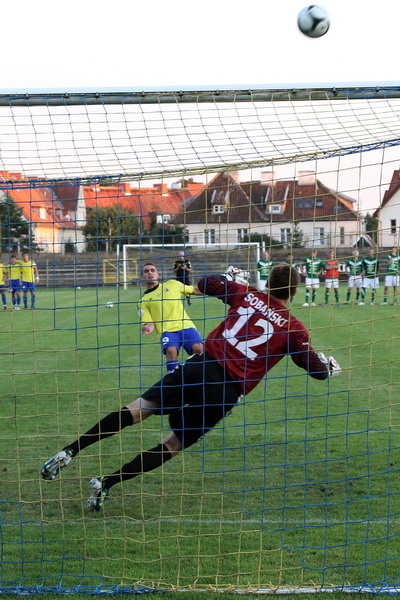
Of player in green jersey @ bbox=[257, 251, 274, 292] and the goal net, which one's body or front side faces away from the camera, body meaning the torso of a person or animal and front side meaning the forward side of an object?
the goal net

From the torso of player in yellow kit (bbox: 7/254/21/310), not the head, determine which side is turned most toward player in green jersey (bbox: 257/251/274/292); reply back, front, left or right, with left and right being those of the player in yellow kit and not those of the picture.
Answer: left

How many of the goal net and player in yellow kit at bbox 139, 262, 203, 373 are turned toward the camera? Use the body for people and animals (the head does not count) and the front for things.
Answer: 1

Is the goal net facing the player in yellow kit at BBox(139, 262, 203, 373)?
yes

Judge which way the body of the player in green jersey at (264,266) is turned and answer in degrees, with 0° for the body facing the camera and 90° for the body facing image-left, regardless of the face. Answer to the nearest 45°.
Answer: approximately 0°

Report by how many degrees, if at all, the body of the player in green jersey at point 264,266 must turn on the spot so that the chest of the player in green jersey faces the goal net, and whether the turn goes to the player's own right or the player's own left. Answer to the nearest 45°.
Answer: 0° — they already face it

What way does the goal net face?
away from the camera
